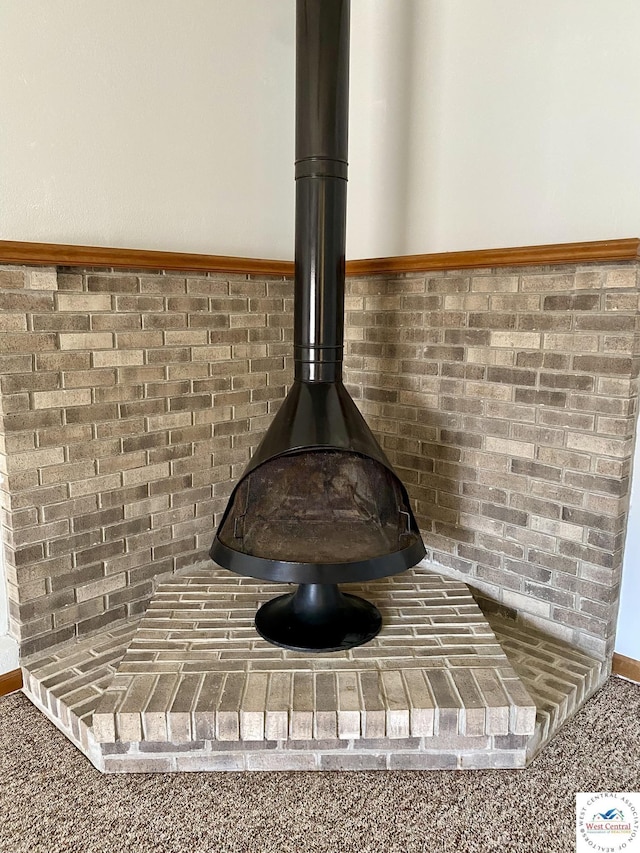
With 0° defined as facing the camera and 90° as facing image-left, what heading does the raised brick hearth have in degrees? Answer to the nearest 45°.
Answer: approximately 0°

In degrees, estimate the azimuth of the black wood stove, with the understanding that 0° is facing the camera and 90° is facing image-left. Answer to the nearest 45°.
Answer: approximately 0°

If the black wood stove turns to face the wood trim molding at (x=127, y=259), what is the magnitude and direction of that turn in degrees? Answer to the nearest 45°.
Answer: approximately 90° to its right

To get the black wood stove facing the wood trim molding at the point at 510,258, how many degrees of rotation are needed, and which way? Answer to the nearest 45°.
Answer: approximately 90° to its left
